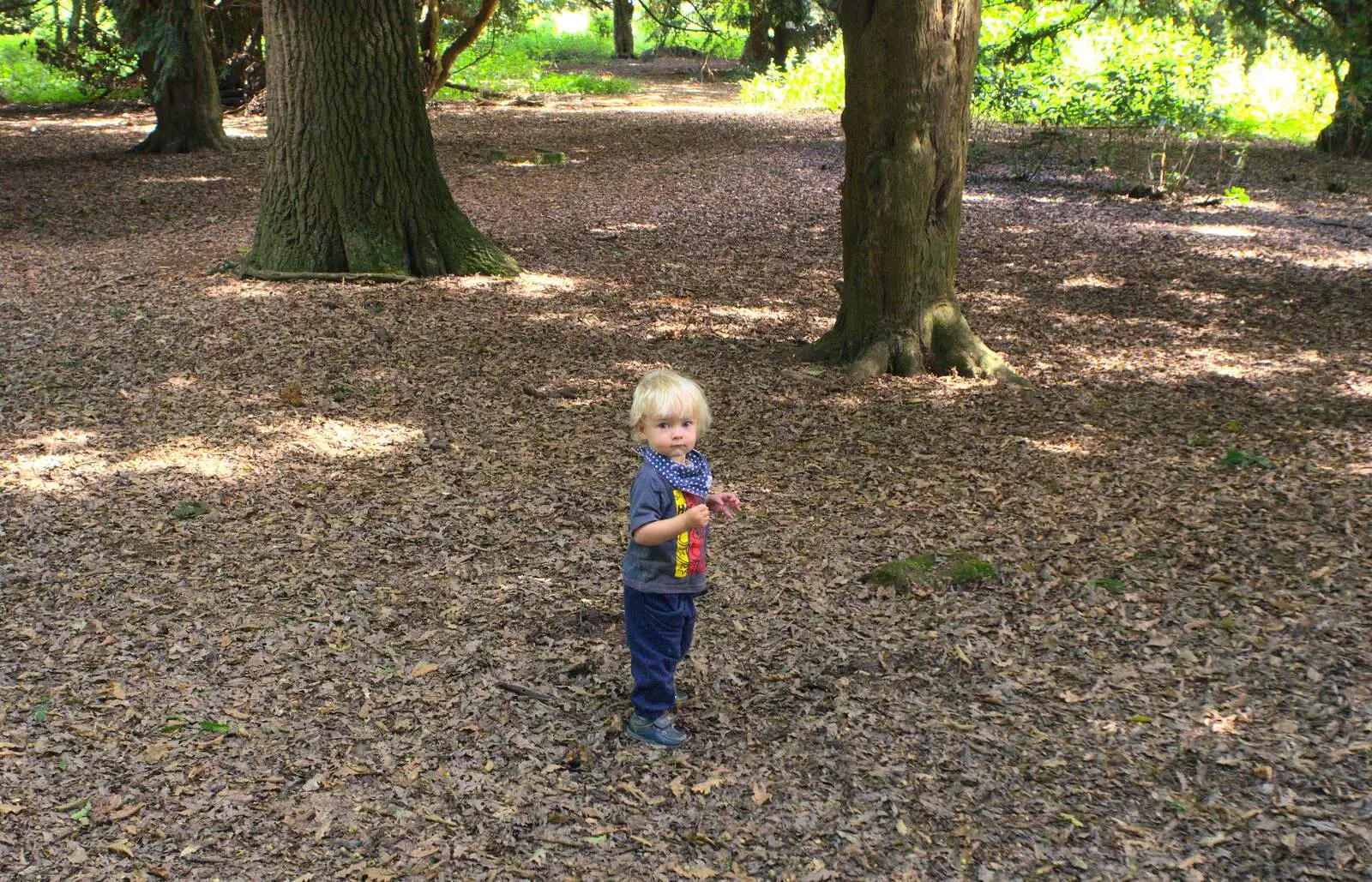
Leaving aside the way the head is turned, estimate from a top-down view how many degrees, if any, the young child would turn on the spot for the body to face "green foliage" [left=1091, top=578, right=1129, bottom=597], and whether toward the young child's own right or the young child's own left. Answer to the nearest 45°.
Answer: approximately 90° to the young child's own left

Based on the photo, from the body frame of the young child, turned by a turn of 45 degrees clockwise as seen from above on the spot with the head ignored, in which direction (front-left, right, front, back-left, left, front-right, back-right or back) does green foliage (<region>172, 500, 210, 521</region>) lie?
back-right

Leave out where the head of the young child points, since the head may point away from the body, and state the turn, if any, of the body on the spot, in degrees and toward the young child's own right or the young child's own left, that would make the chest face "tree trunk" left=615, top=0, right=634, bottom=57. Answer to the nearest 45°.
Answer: approximately 135° to the young child's own left

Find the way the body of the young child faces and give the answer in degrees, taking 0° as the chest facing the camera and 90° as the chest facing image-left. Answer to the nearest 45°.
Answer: approximately 315°

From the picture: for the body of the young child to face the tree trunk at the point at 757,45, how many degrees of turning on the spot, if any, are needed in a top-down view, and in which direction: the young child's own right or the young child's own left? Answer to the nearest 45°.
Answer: approximately 135° to the young child's own left

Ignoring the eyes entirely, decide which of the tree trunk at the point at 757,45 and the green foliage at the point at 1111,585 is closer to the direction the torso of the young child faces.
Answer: the green foliage

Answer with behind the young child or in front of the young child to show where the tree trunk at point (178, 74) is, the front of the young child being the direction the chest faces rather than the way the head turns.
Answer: behind

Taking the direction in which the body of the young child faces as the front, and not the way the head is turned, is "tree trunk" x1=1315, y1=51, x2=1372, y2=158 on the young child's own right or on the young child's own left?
on the young child's own left
